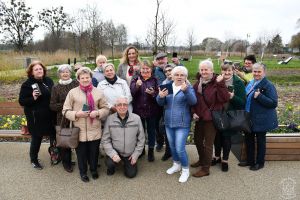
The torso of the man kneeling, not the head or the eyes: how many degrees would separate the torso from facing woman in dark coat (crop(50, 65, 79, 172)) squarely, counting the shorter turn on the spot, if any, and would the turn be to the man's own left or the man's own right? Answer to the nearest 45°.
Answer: approximately 90° to the man's own right

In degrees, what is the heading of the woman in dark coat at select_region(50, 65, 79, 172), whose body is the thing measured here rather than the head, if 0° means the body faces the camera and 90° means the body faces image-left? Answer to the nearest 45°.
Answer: approximately 0°

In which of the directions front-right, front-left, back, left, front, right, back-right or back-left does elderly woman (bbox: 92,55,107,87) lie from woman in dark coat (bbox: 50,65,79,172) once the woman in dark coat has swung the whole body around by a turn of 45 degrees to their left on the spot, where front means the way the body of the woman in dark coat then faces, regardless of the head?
left

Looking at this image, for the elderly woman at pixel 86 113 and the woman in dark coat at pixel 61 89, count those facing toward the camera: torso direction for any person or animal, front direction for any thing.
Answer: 2

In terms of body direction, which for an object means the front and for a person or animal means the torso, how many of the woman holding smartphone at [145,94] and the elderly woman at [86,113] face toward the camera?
2

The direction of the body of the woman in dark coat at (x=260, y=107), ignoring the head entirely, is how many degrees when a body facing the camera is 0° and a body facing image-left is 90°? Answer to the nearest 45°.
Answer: approximately 45°

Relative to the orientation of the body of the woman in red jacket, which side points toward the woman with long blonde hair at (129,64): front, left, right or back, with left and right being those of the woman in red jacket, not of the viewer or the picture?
right

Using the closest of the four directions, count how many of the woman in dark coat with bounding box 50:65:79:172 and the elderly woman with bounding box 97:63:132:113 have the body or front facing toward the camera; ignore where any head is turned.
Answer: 2
